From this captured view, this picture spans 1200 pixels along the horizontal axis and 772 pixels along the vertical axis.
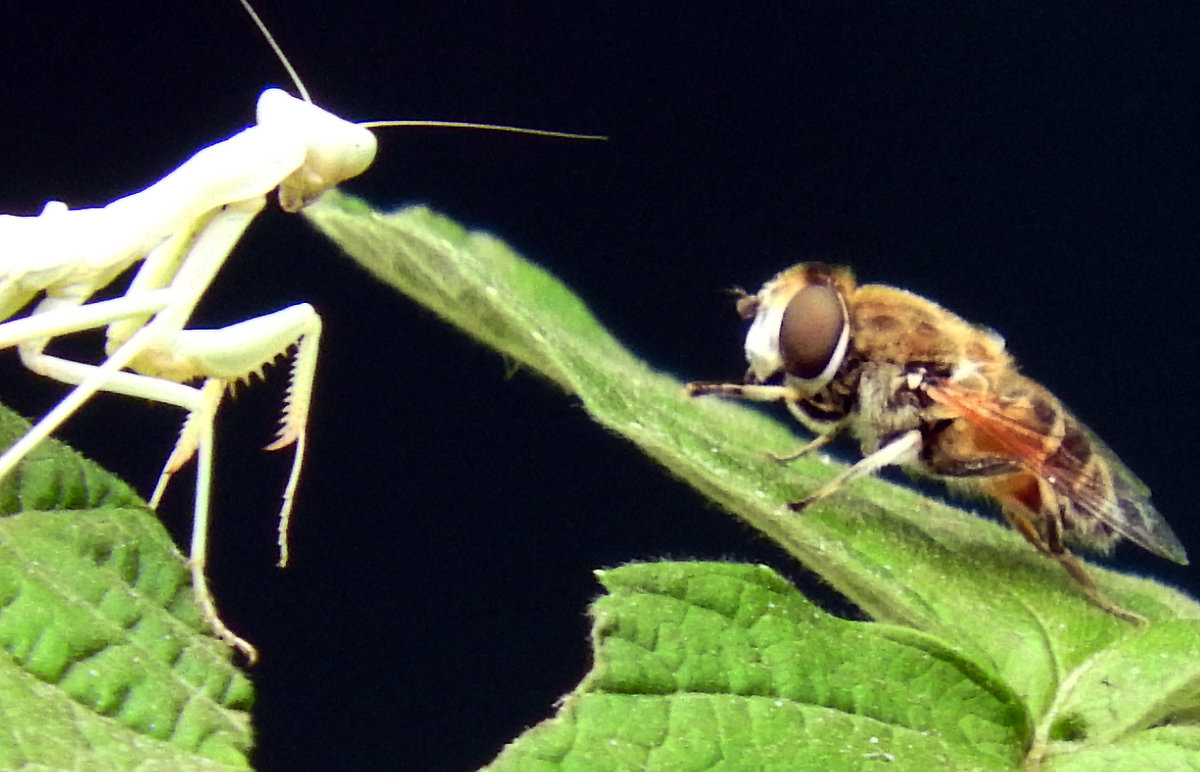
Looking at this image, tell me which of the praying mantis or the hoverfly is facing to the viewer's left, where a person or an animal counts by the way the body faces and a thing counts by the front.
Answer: the hoverfly

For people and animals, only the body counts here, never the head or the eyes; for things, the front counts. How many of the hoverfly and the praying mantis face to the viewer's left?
1

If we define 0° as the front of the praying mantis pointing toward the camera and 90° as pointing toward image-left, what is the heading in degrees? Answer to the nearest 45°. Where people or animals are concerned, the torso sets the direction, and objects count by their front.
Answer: approximately 270°

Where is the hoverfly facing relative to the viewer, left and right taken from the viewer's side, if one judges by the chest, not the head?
facing to the left of the viewer
